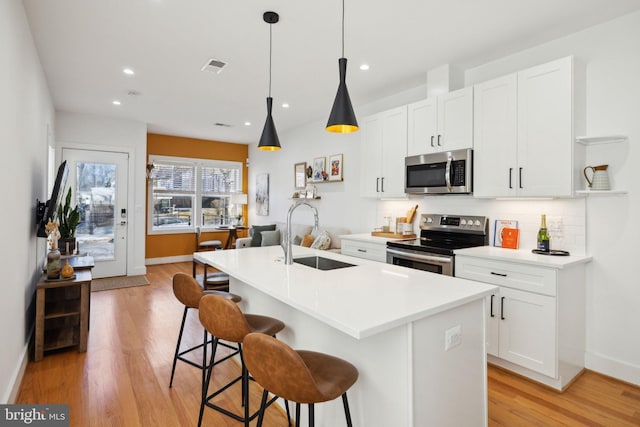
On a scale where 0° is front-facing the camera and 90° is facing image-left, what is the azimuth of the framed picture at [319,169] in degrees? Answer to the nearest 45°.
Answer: approximately 45°

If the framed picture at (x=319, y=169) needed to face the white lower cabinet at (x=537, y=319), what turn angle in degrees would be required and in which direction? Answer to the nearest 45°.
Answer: approximately 90° to its left

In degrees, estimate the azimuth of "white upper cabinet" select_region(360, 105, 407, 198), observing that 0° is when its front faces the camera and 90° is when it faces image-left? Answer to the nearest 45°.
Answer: approximately 45°

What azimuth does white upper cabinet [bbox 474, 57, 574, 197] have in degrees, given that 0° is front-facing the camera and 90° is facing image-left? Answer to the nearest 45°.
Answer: approximately 45°

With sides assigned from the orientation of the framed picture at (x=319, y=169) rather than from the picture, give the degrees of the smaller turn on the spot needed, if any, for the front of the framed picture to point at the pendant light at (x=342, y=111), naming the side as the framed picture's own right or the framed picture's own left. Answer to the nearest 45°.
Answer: approximately 45° to the framed picture's own left

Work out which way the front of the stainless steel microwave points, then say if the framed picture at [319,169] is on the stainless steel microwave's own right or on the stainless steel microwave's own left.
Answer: on the stainless steel microwave's own right

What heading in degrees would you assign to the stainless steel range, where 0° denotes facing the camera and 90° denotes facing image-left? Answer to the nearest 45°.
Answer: approximately 45°

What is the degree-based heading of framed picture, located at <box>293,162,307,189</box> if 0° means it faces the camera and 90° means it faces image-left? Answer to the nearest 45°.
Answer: approximately 45°
